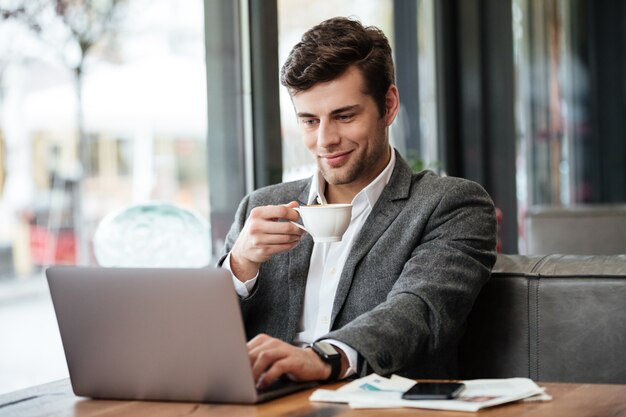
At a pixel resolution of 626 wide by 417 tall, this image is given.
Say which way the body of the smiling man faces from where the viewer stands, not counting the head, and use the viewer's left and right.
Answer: facing the viewer and to the left of the viewer

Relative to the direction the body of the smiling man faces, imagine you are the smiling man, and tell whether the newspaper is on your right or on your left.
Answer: on your left

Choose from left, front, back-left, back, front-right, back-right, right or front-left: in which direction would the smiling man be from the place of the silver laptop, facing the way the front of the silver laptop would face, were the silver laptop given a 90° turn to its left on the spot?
right

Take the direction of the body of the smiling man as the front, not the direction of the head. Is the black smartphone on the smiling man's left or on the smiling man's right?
on the smiling man's left

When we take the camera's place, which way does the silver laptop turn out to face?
facing away from the viewer and to the right of the viewer

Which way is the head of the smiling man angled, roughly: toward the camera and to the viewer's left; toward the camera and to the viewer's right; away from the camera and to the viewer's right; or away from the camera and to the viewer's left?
toward the camera and to the viewer's left
